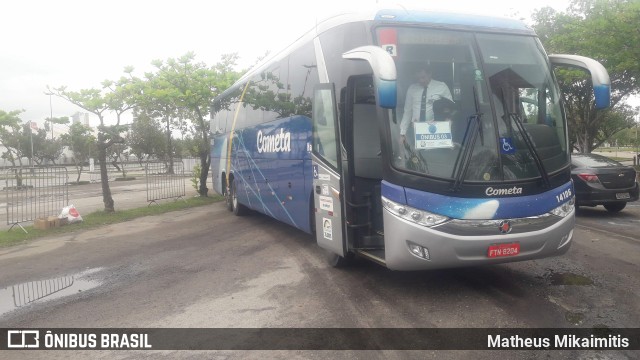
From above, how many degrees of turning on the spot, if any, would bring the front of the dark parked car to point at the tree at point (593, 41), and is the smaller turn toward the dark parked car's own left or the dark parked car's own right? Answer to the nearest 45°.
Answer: approximately 45° to the dark parked car's own right

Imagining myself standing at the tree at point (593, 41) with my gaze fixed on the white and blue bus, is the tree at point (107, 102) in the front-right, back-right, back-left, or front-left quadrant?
front-right

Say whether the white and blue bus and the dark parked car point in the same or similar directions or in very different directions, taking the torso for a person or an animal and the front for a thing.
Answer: very different directions

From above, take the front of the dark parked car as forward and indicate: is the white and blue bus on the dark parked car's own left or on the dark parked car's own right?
on the dark parked car's own left

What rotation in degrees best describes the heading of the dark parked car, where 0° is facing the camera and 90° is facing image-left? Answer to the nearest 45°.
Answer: approximately 135°

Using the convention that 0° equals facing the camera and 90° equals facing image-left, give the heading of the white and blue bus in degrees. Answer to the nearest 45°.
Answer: approximately 315°
